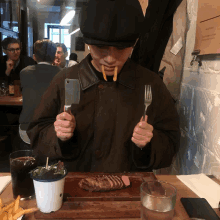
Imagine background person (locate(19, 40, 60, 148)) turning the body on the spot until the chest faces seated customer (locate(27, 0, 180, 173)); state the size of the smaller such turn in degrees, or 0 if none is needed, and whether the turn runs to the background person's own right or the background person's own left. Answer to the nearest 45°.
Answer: approximately 180°

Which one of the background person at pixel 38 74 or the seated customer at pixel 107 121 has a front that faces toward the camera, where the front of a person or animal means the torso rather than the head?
the seated customer

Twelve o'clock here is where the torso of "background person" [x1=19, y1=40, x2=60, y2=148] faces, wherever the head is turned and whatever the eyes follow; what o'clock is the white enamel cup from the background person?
The white enamel cup is roughly at 6 o'clock from the background person.

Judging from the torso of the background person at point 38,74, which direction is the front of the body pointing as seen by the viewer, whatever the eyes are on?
away from the camera

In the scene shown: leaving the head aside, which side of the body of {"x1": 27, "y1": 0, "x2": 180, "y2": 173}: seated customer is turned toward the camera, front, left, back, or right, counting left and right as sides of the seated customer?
front

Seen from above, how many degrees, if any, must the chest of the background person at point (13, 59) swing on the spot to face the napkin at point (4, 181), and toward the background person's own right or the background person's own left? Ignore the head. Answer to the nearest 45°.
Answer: approximately 45° to the background person's own right

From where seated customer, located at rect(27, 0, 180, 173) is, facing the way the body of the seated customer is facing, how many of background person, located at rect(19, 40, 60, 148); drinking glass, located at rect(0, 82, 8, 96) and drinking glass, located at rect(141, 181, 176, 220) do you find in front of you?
1

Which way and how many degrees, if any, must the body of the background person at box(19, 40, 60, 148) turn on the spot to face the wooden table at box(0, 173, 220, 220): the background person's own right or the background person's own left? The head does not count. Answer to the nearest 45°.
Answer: approximately 180°

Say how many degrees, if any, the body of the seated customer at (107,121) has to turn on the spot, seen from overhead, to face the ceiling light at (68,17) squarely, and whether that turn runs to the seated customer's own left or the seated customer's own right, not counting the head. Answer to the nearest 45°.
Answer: approximately 180°

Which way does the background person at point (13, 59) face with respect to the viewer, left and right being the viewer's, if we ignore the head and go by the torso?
facing the viewer and to the right of the viewer

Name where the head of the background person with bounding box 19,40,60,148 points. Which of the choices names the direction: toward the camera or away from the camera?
away from the camera

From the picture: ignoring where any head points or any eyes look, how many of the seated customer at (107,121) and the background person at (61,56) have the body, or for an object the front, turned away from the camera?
0

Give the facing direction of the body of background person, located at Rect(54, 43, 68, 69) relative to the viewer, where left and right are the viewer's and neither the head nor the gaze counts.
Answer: facing the viewer and to the left of the viewer
